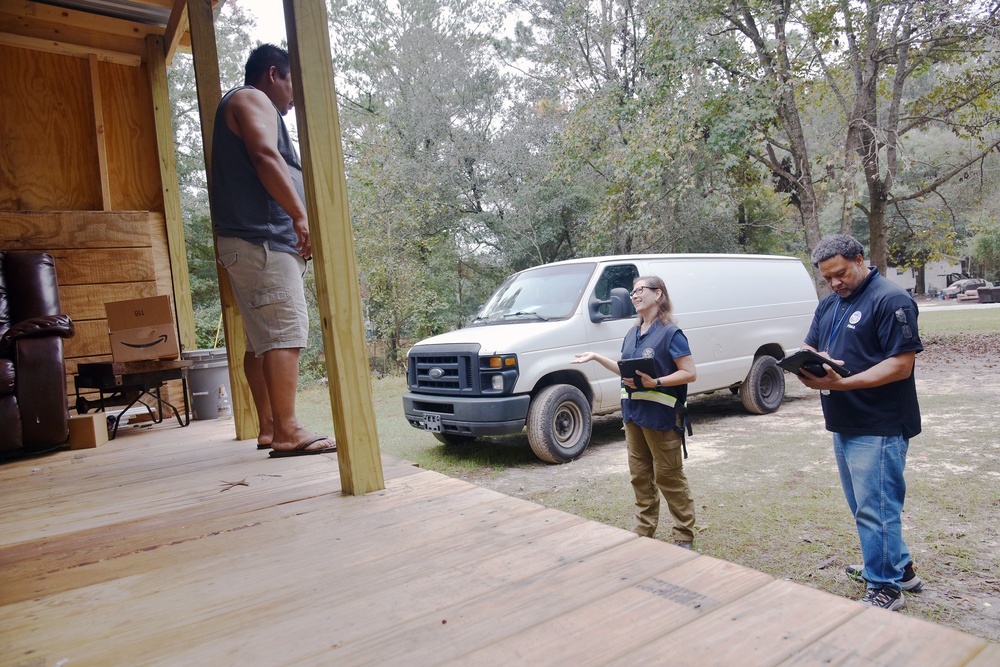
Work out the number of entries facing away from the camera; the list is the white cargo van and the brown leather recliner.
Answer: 0

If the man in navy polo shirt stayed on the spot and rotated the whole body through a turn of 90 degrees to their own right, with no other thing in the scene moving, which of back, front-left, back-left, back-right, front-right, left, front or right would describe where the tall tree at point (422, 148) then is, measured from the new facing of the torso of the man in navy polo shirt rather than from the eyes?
front

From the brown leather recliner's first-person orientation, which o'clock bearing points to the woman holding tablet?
The woman holding tablet is roughly at 10 o'clock from the brown leather recliner.

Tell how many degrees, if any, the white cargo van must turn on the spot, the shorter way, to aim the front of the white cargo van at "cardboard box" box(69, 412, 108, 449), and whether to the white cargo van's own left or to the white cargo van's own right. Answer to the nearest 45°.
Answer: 0° — it already faces it

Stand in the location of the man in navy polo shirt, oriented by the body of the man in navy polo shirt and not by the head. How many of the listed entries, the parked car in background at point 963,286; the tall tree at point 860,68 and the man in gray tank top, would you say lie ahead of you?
1

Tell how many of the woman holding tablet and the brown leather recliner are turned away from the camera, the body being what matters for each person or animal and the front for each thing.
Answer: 0

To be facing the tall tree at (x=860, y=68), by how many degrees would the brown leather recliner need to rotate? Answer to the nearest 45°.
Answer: approximately 90° to its left

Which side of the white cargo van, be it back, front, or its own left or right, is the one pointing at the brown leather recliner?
front
